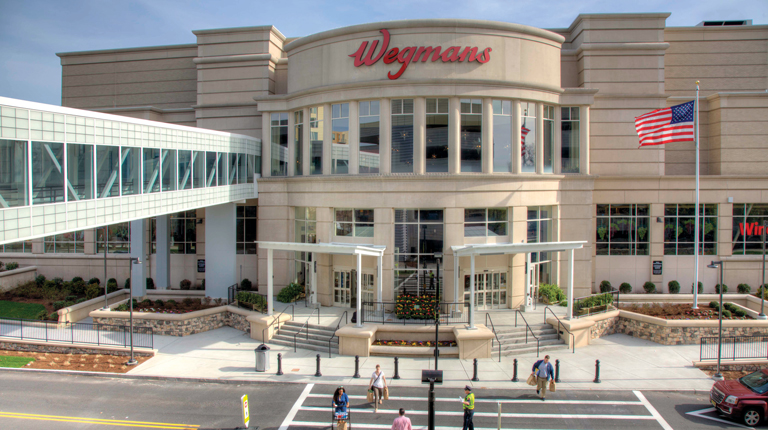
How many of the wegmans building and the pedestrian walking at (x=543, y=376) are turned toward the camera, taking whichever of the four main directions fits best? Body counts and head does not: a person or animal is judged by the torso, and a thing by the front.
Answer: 2

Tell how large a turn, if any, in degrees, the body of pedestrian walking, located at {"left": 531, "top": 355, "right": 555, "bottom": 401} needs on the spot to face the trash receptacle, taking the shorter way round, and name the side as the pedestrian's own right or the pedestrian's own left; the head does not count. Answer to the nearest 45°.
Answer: approximately 90° to the pedestrian's own right

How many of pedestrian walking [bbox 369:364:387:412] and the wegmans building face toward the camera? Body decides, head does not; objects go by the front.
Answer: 2

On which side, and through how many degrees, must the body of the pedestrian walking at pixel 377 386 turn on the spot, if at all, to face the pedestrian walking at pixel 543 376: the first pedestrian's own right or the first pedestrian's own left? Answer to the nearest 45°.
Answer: approximately 90° to the first pedestrian's own left

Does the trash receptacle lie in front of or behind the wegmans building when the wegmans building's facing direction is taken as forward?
in front

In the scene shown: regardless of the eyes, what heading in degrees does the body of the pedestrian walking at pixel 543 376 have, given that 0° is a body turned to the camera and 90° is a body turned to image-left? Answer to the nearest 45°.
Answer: approximately 0°

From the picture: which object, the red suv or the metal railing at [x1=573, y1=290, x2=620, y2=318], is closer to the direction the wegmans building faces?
the red suv

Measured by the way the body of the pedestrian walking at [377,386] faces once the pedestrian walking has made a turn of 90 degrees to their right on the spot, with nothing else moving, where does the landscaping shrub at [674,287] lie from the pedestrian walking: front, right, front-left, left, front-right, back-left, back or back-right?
back-right

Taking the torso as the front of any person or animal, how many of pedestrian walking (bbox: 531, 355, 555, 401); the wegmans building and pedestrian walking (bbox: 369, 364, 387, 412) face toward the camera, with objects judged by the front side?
3

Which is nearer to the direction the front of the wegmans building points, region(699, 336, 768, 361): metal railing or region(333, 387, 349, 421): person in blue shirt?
the person in blue shirt
